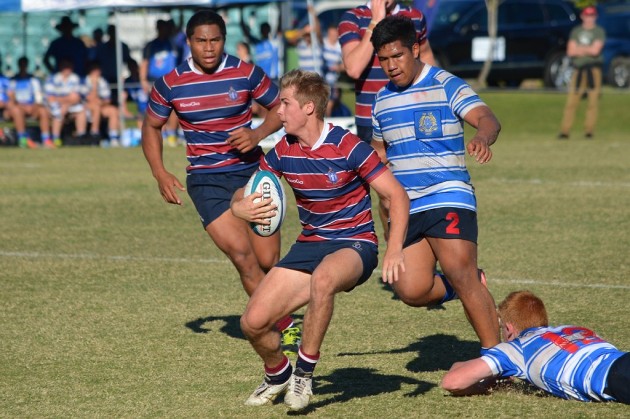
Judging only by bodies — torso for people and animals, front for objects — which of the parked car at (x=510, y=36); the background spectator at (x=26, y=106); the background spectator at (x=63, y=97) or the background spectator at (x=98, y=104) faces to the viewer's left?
the parked car

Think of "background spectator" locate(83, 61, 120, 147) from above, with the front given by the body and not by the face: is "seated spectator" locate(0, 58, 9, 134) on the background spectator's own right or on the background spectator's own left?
on the background spectator's own right

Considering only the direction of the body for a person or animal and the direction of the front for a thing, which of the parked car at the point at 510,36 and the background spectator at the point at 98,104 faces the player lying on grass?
the background spectator

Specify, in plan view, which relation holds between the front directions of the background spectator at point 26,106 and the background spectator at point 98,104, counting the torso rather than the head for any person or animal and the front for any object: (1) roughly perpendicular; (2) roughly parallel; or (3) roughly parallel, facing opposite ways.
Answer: roughly parallel

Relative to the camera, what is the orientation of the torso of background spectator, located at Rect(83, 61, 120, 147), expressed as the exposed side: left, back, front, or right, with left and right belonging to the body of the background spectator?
front

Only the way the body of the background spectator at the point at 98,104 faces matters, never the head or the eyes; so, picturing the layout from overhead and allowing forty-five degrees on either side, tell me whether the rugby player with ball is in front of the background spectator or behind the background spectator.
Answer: in front

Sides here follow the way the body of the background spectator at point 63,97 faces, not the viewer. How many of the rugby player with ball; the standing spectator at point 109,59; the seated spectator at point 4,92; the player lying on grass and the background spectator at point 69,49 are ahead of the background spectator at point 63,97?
2

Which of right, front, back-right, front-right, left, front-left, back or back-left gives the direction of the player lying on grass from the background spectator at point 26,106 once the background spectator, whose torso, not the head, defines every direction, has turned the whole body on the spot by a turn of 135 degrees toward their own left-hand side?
back-right

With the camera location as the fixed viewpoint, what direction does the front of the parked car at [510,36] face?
facing to the left of the viewer

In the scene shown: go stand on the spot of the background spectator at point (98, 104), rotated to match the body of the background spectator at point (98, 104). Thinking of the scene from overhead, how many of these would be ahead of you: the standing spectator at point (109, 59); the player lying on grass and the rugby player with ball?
2
